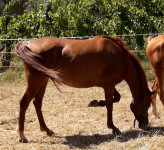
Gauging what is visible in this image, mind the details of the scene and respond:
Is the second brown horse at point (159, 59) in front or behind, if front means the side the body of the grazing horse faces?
in front

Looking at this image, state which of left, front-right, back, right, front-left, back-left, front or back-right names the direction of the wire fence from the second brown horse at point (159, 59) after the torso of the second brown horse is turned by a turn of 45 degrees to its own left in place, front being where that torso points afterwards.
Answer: left

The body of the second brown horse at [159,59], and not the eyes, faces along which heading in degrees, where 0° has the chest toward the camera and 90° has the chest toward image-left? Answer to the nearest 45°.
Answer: approximately 270°

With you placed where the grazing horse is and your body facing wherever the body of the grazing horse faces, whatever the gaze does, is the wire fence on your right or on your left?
on your left

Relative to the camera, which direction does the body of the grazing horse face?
to the viewer's right

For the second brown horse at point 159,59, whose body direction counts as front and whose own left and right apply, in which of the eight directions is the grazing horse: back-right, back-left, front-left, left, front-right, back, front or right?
back-right
